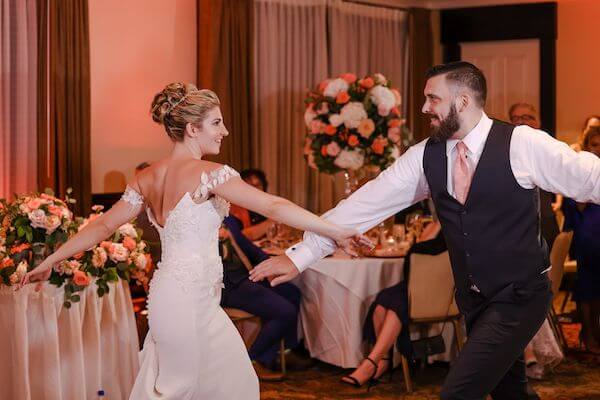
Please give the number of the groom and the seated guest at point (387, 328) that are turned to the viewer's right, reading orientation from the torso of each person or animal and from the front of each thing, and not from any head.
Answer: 0

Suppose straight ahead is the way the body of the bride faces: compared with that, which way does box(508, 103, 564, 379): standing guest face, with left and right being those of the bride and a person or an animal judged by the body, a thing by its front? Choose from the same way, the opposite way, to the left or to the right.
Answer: the opposite way

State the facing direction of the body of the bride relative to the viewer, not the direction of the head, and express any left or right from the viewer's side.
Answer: facing away from the viewer and to the right of the viewer

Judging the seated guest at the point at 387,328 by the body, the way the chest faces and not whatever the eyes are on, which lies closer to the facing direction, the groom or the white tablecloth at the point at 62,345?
the white tablecloth

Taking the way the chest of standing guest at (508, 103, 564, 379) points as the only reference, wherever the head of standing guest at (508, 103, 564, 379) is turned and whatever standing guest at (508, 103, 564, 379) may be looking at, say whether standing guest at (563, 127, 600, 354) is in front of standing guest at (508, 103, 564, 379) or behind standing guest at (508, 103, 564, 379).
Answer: behind

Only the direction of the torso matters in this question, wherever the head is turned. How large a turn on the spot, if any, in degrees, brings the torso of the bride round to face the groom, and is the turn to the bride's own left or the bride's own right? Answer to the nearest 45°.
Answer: approximately 45° to the bride's own right

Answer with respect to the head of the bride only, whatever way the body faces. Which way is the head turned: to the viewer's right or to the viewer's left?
to the viewer's right

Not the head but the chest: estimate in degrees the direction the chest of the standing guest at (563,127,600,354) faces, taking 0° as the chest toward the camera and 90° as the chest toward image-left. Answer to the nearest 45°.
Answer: approximately 45°

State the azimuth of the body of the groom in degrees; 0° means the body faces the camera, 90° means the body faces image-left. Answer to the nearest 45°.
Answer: approximately 45°

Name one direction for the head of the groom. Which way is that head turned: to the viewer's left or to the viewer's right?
to the viewer's left
